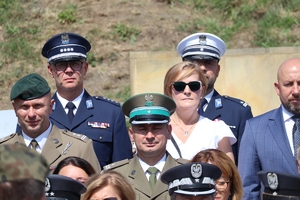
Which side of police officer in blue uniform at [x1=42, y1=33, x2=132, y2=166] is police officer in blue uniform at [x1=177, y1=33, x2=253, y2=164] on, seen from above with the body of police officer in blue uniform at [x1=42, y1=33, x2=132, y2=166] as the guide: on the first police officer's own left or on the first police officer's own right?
on the first police officer's own left

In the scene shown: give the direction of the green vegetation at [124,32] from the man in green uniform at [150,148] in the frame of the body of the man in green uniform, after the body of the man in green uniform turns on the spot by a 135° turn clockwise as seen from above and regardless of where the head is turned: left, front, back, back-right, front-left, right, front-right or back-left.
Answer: front-right

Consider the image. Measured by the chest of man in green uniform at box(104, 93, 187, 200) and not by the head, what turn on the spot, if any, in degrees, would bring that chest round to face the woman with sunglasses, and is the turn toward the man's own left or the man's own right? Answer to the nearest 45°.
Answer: approximately 135° to the man's own left

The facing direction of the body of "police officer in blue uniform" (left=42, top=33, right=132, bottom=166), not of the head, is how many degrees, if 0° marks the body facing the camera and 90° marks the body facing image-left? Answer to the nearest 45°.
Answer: approximately 0°

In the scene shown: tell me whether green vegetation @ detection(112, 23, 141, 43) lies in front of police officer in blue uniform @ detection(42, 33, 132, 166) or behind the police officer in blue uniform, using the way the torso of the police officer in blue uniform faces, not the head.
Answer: behind

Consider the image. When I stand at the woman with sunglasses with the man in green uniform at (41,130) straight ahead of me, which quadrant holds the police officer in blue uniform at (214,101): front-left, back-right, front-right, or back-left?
back-right

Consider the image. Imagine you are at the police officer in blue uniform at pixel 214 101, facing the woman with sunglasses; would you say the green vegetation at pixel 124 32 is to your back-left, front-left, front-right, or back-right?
back-right

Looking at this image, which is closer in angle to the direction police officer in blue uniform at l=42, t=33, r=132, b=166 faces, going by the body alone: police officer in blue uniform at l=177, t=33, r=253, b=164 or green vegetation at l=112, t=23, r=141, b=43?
the police officer in blue uniform

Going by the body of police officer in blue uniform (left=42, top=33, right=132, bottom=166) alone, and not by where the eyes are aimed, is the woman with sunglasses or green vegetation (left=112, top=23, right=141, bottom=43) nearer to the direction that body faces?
the woman with sunglasses

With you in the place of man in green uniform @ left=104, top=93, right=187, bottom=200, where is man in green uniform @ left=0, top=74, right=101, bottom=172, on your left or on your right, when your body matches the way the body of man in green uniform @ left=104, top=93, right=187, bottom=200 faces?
on your right
